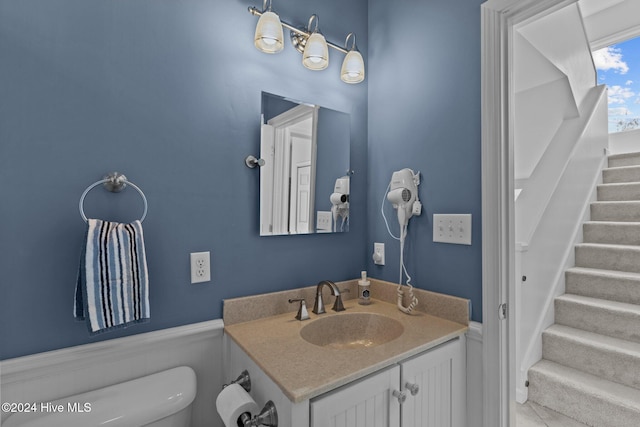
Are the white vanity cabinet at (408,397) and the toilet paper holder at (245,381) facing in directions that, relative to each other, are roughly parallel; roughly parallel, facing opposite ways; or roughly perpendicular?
roughly perpendicular

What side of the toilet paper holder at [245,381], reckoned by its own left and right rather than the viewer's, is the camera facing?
left

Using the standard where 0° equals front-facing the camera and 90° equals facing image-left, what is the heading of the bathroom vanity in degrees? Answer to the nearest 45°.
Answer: approximately 315°

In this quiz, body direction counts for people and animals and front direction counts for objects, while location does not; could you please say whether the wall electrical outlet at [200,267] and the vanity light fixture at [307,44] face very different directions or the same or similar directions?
same or similar directions

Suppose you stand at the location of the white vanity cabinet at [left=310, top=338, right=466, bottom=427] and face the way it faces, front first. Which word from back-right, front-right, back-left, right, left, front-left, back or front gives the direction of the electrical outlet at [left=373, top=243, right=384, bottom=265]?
back-left

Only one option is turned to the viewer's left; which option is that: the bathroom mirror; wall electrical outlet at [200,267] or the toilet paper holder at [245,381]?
the toilet paper holder

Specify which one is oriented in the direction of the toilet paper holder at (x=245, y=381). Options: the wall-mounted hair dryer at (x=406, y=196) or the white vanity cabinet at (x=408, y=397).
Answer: the wall-mounted hair dryer

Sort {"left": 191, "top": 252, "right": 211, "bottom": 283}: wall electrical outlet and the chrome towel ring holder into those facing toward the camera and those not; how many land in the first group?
2

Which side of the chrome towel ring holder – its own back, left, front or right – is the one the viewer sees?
front

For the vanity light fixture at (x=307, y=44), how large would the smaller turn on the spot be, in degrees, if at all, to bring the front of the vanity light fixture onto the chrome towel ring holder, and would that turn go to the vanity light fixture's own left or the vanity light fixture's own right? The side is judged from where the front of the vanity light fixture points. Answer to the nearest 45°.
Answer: approximately 90° to the vanity light fixture's own right

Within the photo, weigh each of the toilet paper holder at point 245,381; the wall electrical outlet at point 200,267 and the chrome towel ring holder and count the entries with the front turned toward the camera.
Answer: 2

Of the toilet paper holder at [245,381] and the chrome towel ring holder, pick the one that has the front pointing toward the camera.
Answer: the chrome towel ring holder
